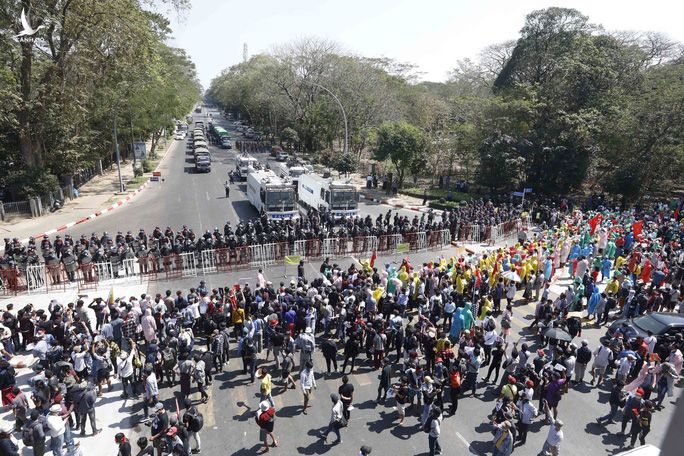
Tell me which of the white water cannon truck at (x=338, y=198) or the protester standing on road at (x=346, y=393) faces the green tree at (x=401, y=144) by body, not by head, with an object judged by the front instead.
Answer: the protester standing on road

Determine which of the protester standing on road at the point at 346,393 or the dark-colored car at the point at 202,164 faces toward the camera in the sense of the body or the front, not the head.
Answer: the dark-colored car

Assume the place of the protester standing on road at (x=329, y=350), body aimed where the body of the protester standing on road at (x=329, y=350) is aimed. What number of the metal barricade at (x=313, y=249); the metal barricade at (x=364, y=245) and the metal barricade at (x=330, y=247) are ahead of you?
3

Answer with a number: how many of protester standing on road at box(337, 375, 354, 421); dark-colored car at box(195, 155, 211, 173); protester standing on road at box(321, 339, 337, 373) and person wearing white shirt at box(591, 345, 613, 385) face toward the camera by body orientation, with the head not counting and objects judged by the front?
1

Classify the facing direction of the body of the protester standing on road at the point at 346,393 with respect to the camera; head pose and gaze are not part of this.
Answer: away from the camera

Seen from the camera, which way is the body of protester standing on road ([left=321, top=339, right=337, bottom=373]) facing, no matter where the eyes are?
away from the camera

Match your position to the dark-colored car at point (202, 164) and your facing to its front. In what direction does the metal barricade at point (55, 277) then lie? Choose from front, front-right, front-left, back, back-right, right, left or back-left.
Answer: front

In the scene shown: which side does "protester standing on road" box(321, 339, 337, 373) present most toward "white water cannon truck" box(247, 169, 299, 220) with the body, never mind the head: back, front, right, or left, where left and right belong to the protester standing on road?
front

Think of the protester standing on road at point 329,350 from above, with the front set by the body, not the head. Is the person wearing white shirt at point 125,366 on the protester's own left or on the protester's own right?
on the protester's own left

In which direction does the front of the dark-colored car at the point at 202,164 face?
toward the camera

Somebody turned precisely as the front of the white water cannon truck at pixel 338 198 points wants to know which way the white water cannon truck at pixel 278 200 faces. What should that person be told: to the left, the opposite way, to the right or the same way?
the same way

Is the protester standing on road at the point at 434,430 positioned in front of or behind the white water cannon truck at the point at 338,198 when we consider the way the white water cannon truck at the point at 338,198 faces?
in front

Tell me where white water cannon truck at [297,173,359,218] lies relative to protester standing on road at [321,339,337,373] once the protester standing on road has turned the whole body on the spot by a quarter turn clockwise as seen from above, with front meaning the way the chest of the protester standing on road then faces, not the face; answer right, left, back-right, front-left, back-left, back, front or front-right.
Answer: left

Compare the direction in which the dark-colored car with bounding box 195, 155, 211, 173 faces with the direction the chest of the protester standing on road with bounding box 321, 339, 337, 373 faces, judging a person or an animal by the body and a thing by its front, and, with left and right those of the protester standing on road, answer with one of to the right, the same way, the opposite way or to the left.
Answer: the opposite way

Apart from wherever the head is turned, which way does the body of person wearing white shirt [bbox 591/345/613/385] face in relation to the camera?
away from the camera

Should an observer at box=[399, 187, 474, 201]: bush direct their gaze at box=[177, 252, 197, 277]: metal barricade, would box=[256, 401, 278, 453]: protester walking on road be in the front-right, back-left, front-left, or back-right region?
front-left

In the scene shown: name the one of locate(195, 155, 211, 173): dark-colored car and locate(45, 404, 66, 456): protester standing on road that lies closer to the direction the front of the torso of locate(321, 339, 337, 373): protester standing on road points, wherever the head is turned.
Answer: the dark-colored car

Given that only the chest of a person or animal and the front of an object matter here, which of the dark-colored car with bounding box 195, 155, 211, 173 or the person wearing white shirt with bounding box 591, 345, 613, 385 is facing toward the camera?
the dark-colored car
